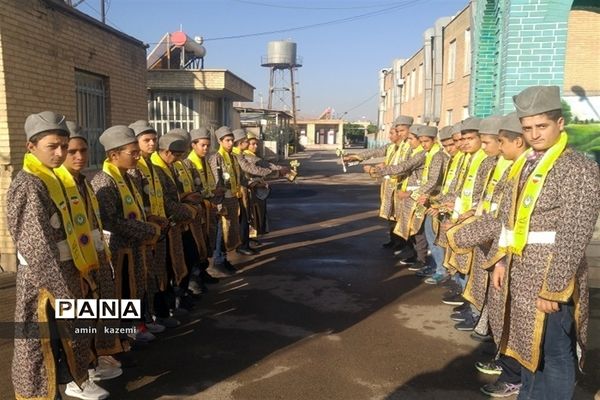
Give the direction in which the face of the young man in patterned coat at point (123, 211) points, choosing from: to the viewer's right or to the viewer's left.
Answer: to the viewer's right

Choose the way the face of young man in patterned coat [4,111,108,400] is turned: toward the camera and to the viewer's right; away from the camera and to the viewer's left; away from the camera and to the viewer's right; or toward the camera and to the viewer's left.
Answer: toward the camera and to the viewer's right

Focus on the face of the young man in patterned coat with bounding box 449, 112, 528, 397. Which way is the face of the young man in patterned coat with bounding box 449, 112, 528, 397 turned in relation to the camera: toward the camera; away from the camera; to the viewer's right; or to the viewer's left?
to the viewer's left

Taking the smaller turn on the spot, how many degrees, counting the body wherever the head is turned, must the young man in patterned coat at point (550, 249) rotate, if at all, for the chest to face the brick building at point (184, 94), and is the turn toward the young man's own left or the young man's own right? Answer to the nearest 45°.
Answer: approximately 90° to the young man's own right

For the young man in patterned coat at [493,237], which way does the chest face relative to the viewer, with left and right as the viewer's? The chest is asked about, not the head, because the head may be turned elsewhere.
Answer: facing to the left of the viewer

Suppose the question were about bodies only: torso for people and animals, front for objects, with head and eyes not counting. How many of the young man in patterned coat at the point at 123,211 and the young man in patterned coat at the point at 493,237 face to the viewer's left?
1

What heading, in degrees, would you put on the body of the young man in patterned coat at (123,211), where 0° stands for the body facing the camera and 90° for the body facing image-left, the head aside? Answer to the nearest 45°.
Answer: approximately 315°

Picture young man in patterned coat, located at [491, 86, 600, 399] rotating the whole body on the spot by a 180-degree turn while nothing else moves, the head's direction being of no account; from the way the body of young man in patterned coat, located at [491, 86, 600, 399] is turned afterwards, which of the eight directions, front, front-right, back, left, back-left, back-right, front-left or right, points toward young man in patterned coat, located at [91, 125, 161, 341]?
back-left

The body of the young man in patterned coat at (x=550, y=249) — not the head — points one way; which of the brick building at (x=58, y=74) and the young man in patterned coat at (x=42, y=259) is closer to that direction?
the young man in patterned coat
